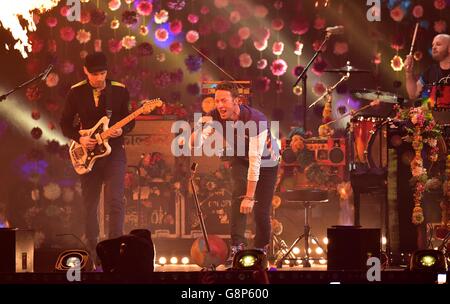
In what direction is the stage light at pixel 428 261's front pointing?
toward the camera

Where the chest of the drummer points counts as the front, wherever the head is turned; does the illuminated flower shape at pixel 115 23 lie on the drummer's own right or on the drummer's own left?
on the drummer's own right

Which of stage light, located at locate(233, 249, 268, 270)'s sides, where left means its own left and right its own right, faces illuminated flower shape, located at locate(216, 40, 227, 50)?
back

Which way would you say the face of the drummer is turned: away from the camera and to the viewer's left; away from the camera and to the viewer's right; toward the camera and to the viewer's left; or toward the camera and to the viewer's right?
toward the camera and to the viewer's left

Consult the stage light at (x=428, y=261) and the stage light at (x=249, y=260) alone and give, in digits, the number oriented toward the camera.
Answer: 2

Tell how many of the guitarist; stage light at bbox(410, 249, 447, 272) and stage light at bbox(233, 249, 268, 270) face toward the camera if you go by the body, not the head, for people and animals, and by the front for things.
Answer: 3

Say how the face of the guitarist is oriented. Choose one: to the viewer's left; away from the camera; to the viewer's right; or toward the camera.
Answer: toward the camera

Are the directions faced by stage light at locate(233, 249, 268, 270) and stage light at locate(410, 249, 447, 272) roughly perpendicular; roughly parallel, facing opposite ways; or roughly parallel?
roughly parallel

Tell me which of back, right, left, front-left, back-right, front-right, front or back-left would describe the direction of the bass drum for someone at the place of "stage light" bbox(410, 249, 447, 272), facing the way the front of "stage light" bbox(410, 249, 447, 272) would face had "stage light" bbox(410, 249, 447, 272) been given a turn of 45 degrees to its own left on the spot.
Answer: back-left

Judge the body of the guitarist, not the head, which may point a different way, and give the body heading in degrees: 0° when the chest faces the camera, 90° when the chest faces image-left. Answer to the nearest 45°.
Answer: approximately 0°

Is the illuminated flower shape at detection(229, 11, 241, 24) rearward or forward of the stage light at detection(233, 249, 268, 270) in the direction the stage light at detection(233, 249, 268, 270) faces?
rearward
